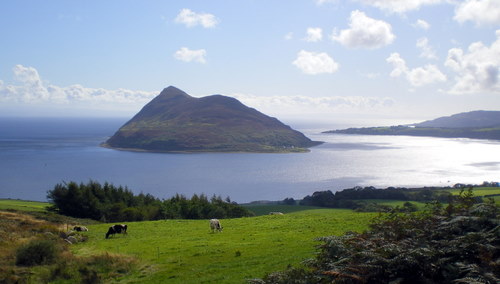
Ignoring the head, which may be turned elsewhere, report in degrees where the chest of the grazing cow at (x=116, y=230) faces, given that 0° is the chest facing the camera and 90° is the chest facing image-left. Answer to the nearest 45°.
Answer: approximately 90°

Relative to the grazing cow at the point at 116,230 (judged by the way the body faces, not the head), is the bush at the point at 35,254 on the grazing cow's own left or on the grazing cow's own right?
on the grazing cow's own left
